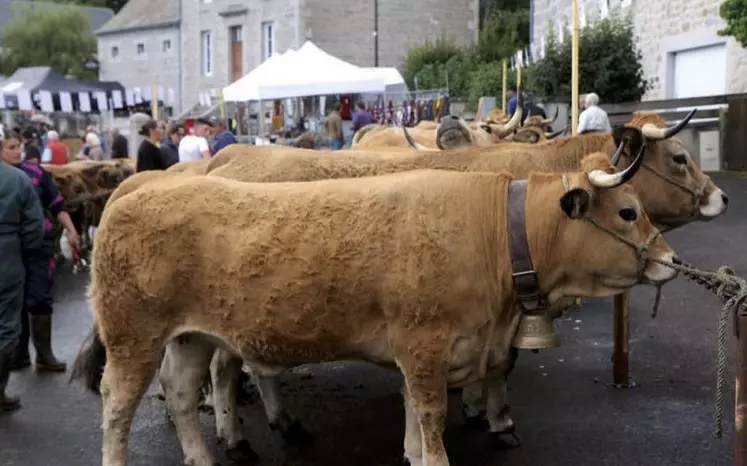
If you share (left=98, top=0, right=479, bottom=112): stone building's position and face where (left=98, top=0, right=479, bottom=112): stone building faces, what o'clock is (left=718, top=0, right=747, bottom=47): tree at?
The tree is roughly at 10 o'clock from the stone building.

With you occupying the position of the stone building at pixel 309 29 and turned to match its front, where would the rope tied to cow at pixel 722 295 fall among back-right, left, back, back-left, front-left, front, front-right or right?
front-left

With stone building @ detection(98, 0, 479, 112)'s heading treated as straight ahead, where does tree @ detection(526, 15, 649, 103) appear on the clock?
The tree is roughly at 10 o'clock from the stone building.

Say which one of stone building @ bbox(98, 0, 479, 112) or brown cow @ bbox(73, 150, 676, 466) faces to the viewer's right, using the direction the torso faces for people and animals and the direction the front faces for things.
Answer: the brown cow

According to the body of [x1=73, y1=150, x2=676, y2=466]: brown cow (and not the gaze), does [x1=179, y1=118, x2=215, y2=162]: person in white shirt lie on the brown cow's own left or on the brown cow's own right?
on the brown cow's own left

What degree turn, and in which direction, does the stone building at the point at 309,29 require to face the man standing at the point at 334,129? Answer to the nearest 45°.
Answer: approximately 45° to its left

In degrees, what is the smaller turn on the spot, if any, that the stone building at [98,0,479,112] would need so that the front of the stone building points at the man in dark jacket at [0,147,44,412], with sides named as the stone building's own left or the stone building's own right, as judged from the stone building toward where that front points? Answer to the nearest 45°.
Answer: approximately 45° to the stone building's own left

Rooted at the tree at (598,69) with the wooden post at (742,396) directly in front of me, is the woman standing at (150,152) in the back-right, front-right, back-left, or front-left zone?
front-right

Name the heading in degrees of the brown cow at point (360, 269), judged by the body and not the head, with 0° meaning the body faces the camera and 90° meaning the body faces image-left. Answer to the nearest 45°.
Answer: approximately 270°

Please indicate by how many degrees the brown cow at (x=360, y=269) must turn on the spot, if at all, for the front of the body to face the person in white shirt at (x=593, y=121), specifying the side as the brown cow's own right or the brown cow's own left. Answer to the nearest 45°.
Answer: approximately 90° to the brown cow's own left

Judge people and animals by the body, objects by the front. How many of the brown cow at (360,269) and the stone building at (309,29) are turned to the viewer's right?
1

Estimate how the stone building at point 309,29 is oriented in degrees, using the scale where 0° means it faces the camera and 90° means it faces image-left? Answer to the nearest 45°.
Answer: approximately 45°

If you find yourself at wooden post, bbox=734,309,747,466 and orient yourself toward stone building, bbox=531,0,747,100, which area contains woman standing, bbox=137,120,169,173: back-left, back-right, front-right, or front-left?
front-left

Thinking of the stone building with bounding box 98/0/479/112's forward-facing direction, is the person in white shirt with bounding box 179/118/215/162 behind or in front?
in front

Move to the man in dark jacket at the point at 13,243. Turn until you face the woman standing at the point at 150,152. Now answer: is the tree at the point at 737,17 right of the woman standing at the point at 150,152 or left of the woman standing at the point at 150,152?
right

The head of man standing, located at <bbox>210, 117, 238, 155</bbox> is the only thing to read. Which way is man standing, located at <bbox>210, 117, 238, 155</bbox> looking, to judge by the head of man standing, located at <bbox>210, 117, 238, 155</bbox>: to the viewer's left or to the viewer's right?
to the viewer's left
